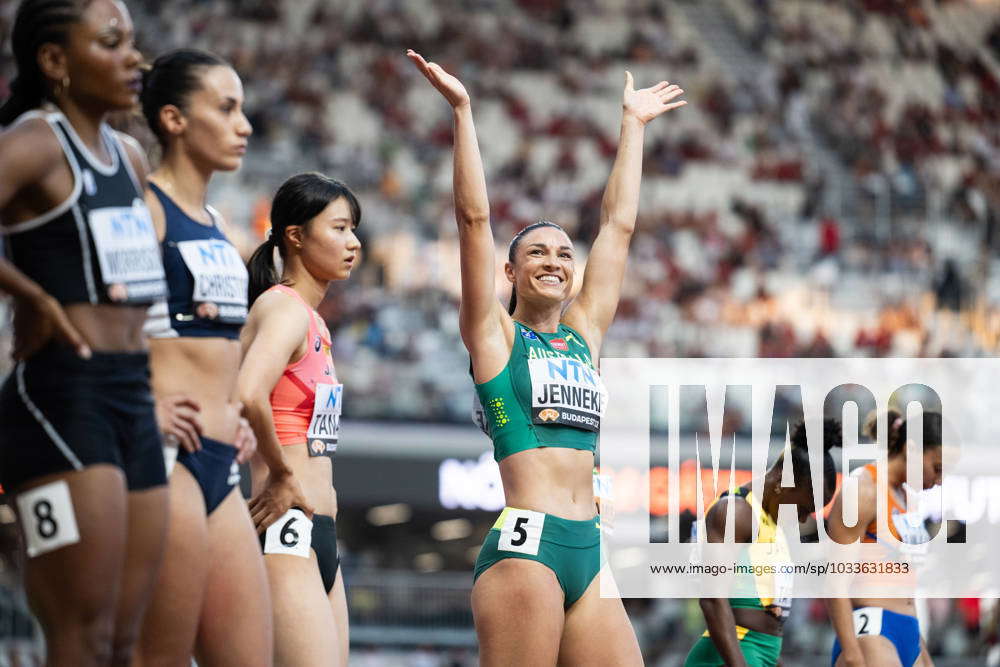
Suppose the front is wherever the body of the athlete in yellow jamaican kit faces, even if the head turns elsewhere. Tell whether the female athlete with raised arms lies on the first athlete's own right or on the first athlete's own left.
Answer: on the first athlete's own right

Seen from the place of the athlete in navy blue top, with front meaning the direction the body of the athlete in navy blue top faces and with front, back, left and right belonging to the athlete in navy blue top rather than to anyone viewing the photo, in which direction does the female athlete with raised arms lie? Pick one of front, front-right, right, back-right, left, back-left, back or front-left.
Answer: left

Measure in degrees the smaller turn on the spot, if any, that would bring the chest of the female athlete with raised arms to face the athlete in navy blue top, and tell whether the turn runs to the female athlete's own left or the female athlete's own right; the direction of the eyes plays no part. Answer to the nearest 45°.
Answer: approximately 90° to the female athlete's own right

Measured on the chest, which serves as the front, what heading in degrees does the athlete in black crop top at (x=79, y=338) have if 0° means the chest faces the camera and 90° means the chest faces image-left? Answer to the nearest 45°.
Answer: approximately 315°

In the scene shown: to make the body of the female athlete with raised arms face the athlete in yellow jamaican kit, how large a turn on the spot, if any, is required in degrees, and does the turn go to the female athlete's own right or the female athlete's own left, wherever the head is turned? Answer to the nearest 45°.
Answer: approximately 90° to the female athlete's own left

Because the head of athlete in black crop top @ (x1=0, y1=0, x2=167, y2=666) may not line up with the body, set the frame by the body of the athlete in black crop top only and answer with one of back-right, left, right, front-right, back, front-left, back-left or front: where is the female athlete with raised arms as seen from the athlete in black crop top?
left

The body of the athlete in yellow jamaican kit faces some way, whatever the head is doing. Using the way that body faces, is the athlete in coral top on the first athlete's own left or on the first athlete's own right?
on the first athlete's own right

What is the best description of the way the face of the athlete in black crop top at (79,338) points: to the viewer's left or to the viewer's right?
to the viewer's right
